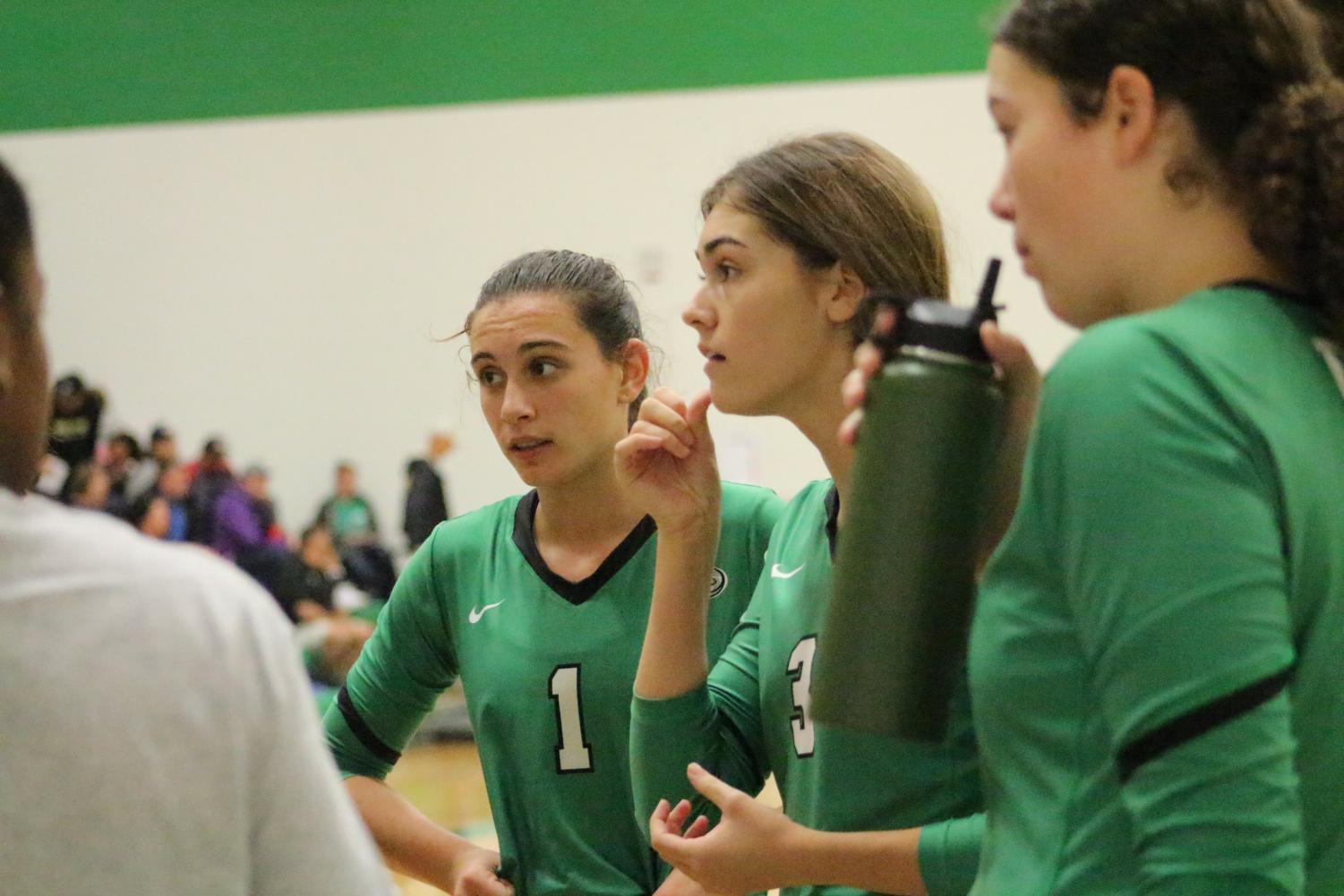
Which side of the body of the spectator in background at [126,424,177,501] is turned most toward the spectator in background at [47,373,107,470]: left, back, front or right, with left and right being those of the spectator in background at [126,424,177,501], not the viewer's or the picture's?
right

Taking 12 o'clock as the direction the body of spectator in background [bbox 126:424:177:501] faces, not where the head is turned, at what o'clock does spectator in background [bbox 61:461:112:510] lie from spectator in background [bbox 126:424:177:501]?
spectator in background [bbox 61:461:112:510] is roughly at 2 o'clock from spectator in background [bbox 126:424:177:501].

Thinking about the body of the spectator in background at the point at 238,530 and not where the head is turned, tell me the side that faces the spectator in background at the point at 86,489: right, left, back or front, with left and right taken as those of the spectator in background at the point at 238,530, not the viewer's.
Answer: right

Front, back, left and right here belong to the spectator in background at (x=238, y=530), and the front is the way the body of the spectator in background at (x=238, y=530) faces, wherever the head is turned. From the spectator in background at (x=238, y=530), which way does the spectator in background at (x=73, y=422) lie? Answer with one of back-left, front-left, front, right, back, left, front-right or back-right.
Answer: back-right

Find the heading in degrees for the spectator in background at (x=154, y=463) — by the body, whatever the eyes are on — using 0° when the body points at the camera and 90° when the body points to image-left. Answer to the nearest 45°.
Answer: approximately 315°

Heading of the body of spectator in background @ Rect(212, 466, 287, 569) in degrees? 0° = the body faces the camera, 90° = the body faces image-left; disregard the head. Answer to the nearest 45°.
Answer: approximately 315°
